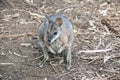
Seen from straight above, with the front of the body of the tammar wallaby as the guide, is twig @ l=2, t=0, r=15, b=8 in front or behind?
behind

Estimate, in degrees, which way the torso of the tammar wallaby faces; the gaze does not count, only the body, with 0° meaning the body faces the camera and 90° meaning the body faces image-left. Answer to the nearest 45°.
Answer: approximately 0°
